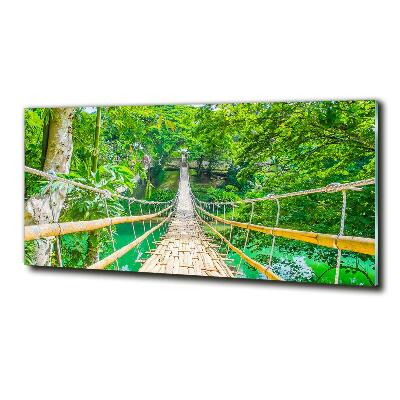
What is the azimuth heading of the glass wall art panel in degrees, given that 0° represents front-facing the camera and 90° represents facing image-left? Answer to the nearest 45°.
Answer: approximately 45°
